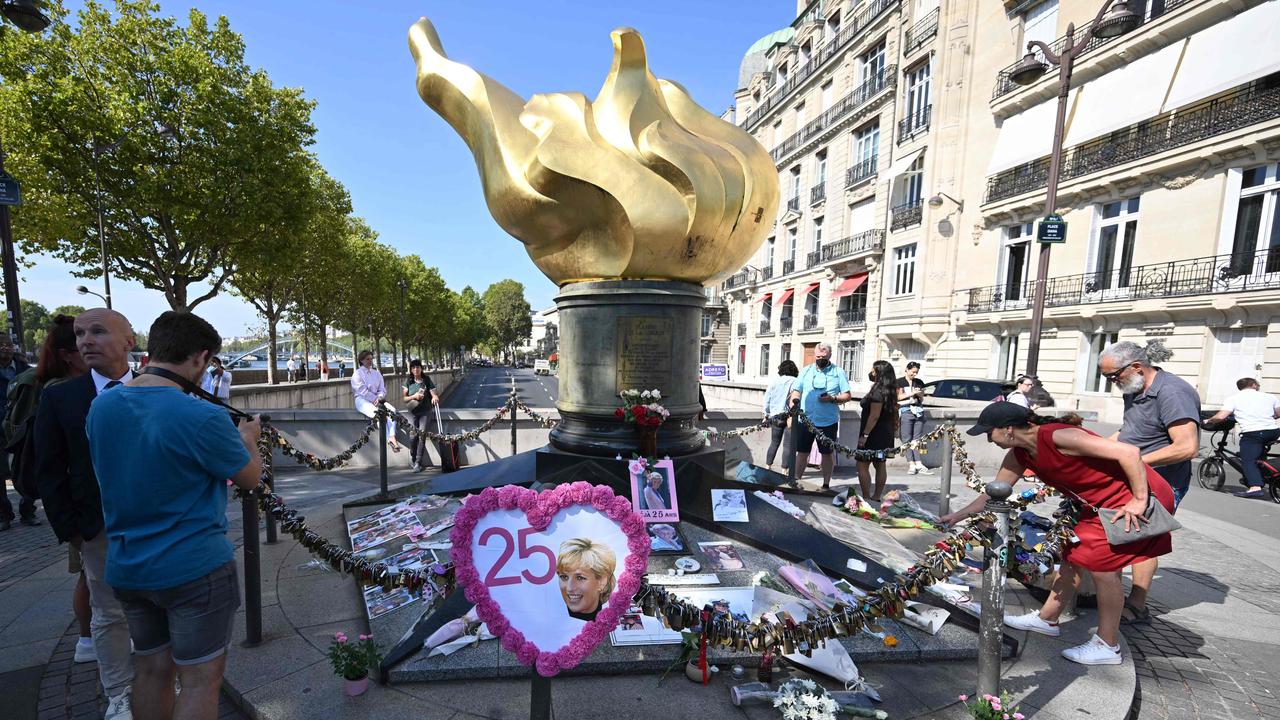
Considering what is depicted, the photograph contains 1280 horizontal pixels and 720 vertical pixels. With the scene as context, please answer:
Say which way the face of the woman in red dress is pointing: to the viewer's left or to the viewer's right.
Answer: to the viewer's left

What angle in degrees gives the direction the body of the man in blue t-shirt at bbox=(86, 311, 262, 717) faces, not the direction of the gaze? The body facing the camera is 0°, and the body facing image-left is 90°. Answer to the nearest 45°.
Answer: approximately 225°

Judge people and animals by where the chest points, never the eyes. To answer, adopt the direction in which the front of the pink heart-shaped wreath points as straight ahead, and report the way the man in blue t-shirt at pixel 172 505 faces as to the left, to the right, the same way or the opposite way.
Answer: the opposite way

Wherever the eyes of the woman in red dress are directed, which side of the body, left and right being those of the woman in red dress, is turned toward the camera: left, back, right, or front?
left

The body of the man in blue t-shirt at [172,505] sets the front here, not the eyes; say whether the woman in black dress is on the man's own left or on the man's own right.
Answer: on the man's own right

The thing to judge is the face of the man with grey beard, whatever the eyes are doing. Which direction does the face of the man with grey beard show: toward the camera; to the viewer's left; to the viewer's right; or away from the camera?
to the viewer's left

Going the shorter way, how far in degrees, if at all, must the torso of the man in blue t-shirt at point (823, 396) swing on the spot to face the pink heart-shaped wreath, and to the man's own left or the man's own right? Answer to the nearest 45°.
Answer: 0° — they already face it

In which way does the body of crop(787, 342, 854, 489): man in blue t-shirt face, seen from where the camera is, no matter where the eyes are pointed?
toward the camera

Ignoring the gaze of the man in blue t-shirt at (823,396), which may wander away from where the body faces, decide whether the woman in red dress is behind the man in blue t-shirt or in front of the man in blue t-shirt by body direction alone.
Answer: in front

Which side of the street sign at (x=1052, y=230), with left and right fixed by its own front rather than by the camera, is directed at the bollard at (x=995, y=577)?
front

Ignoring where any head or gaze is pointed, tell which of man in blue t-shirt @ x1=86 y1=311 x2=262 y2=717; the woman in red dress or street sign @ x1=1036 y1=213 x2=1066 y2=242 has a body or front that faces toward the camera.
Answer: the street sign

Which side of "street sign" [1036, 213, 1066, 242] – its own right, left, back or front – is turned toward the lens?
front

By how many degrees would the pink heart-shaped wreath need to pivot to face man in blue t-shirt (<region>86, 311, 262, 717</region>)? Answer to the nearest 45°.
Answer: approximately 90° to its right
